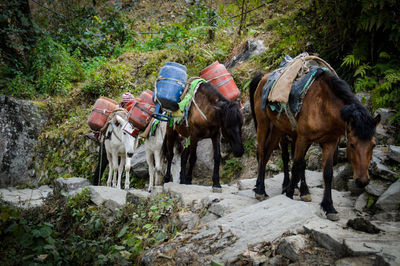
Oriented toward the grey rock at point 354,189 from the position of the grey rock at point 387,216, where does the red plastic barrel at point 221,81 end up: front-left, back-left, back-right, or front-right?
front-left

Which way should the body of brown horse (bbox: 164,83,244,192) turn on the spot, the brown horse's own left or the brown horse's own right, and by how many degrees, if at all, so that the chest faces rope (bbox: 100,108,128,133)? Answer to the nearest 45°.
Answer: approximately 180°

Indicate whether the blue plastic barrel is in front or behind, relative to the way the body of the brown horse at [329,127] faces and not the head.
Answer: behind

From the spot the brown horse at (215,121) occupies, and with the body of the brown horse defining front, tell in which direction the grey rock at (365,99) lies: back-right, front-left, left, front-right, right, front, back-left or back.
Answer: front-left

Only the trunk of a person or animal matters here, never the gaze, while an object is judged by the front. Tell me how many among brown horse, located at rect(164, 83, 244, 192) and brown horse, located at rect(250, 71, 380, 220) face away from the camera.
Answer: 0

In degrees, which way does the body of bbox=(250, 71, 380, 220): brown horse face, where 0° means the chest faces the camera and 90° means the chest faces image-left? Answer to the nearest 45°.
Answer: approximately 315°

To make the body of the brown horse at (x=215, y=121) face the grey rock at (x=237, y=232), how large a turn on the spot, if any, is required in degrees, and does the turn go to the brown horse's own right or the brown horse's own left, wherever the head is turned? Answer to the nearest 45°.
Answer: approximately 45° to the brown horse's own right

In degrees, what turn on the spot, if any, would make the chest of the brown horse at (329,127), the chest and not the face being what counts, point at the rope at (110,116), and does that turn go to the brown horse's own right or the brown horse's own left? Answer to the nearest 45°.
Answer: approximately 180°

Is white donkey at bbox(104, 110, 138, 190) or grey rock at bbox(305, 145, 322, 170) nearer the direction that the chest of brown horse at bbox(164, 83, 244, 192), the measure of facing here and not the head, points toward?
the grey rock

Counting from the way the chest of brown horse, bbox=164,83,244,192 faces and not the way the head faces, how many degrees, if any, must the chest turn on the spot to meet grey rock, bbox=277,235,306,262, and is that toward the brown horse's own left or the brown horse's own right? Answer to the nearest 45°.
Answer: approximately 45° to the brown horse's own right

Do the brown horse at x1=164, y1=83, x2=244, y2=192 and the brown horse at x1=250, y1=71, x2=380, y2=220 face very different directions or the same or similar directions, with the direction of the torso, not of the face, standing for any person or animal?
same or similar directions

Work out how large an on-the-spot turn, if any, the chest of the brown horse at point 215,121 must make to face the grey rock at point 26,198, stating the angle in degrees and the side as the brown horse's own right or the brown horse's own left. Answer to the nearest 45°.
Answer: approximately 180°

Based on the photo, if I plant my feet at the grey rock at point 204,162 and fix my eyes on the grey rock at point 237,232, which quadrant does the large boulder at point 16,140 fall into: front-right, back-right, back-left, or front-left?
back-right

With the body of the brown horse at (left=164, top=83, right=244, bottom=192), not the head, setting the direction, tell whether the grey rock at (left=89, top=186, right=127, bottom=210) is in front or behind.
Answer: behind

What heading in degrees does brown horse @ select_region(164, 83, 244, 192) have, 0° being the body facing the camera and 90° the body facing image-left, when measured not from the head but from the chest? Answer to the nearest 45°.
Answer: approximately 315°
